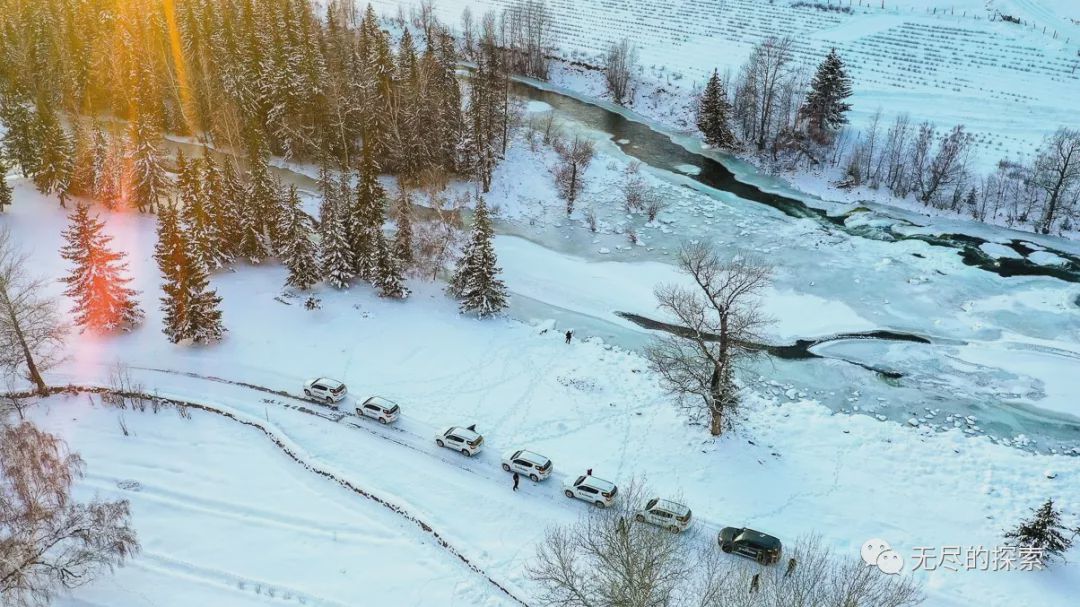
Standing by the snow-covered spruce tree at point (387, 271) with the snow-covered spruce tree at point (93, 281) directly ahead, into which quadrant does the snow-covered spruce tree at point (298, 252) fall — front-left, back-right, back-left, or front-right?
front-right

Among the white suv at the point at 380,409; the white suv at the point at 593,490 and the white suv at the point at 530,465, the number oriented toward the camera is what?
0
